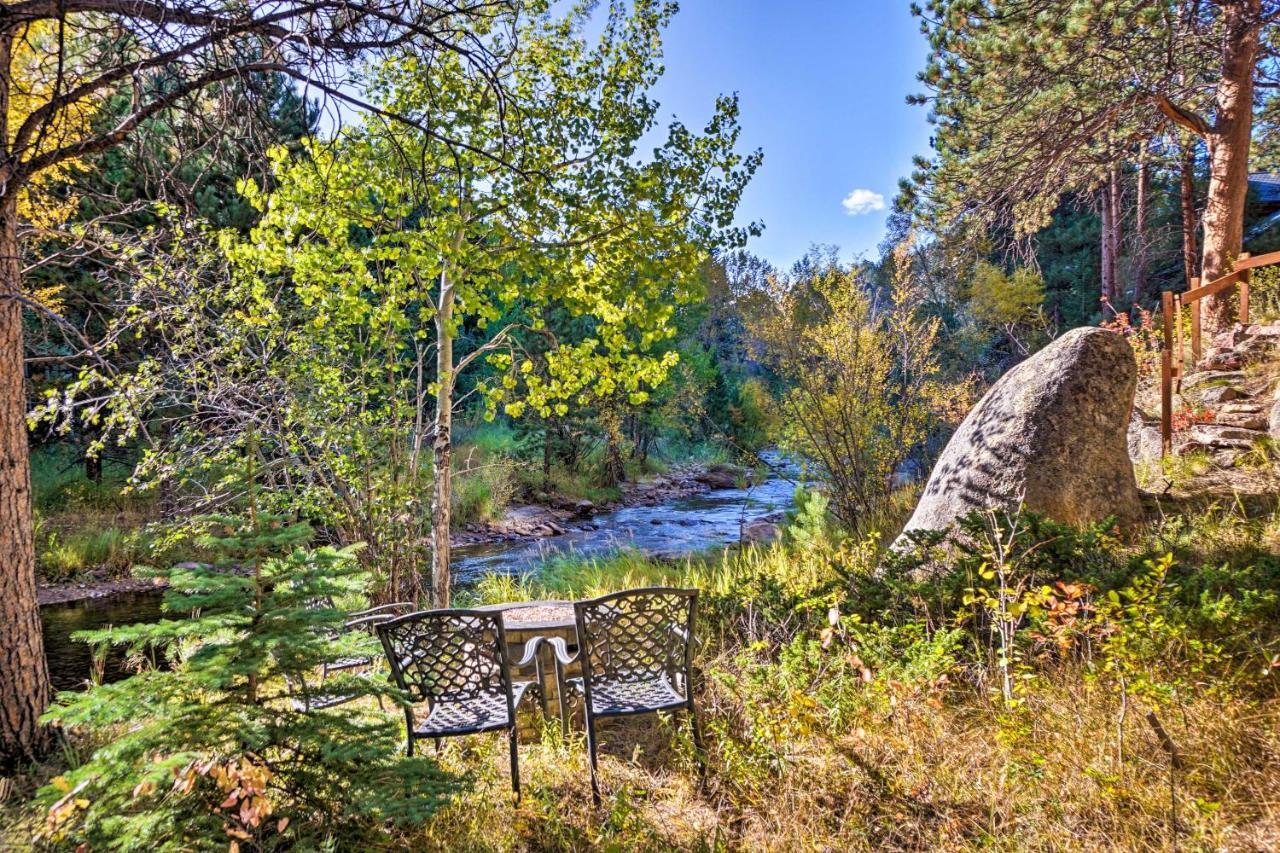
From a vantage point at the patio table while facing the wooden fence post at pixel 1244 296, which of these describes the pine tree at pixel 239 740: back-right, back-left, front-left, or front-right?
back-right

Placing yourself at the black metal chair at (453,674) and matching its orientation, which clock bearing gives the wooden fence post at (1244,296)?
The wooden fence post is roughly at 1 o'clock from the black metal chair.

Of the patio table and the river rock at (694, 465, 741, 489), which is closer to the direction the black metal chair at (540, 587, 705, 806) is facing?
the patio table

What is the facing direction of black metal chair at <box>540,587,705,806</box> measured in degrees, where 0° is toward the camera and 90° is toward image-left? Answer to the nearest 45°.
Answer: approximately 135°

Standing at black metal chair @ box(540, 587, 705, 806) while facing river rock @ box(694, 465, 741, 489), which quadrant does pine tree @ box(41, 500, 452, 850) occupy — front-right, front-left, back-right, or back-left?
back-left

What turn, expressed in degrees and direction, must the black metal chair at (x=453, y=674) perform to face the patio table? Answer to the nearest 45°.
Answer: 0° — it already faces it

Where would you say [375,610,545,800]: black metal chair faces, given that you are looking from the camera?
facing away from the viewer and to the right of the viewer

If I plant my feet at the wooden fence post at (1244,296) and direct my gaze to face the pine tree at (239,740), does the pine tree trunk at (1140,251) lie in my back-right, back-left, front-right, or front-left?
back-right

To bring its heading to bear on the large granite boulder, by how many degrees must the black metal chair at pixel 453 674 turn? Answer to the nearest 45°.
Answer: approximately 45° to its right

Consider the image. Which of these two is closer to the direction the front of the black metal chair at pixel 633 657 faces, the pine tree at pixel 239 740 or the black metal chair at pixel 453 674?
the black metal chair
